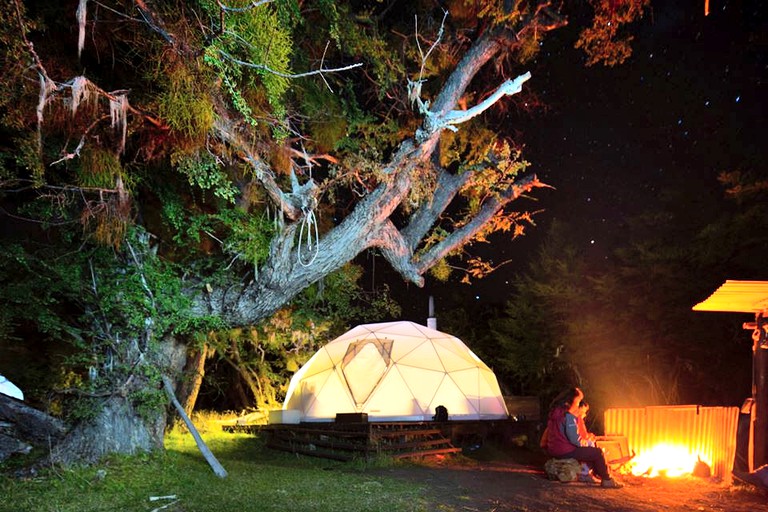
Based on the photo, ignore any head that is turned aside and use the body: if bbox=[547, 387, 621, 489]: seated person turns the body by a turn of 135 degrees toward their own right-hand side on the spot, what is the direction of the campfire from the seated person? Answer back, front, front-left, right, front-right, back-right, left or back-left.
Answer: back

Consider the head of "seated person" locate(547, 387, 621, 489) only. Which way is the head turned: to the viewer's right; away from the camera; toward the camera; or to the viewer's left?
to the viewer's right

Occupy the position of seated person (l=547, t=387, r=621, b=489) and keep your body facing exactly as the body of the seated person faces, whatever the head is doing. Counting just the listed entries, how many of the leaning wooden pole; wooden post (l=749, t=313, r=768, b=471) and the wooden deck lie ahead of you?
1

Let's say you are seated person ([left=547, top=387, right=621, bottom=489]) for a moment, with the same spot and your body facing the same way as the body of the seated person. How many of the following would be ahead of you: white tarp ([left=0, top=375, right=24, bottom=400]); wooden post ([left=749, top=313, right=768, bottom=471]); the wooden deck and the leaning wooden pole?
1

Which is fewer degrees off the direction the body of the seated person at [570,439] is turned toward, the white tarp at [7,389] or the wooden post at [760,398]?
the wooden post

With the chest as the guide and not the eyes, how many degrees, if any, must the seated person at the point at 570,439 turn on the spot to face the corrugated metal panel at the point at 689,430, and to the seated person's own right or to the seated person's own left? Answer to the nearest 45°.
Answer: approximately 45° to the seated person's own left

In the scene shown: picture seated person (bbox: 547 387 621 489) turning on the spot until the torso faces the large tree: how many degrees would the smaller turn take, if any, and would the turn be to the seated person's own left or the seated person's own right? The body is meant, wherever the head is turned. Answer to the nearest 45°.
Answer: approximately 180°

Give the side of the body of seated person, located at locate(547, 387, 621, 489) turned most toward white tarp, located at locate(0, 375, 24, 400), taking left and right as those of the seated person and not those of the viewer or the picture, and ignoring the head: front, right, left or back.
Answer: back

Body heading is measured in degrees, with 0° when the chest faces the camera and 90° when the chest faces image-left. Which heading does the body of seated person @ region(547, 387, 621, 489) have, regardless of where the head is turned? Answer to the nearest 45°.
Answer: approximately 270°

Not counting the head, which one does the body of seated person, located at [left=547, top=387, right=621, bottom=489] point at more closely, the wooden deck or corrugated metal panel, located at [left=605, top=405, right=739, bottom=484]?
the corrugated metal panel
